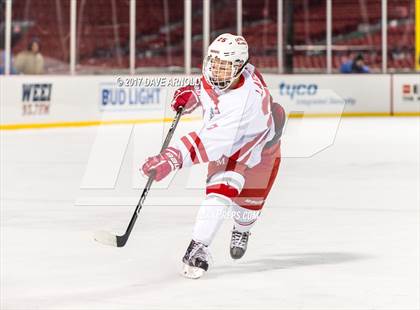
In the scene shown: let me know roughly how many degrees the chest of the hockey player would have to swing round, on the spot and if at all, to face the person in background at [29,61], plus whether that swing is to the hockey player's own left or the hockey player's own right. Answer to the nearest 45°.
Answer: approximately 135° to the hockey player's own right

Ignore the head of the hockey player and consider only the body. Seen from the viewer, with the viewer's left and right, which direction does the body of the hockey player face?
facing the viewer and to the left of the viewer

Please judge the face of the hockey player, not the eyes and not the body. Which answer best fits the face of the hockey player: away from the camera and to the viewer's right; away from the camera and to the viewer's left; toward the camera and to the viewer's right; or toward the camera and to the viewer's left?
toward the camera and to the viewer's left

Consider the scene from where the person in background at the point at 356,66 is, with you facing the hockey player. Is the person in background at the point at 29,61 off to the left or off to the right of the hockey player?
right

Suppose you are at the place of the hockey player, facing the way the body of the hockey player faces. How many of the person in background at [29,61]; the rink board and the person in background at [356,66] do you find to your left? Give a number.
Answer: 0

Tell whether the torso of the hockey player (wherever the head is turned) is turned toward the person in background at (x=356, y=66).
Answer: no

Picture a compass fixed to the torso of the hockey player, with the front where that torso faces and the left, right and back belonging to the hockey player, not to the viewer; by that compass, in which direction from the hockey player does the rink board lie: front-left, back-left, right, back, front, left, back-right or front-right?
back-right
